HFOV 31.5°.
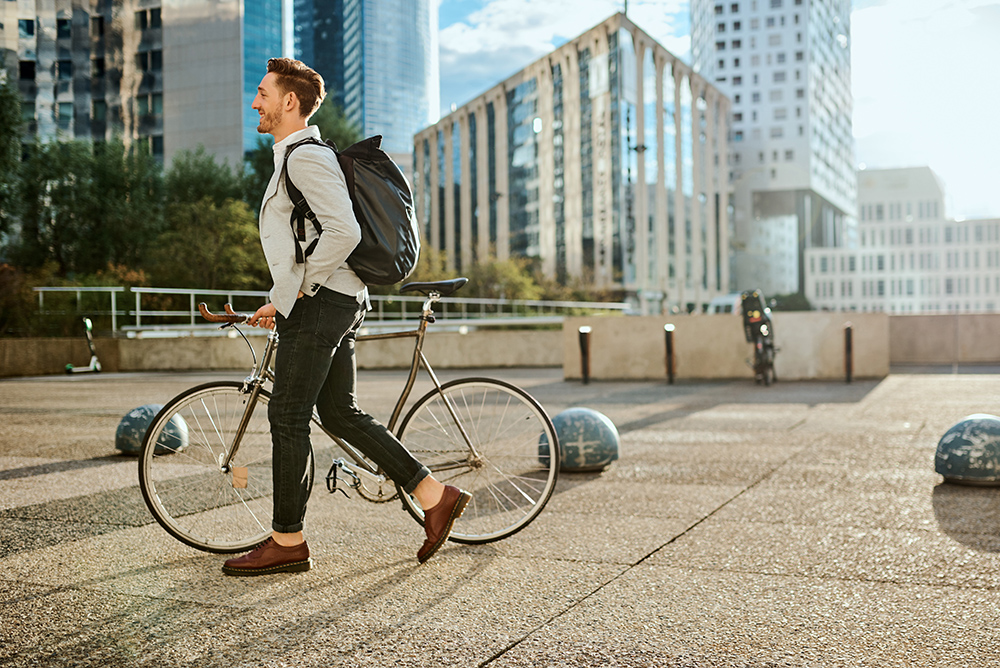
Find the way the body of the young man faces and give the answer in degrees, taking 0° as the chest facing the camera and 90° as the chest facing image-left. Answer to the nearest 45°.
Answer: approximately 90°

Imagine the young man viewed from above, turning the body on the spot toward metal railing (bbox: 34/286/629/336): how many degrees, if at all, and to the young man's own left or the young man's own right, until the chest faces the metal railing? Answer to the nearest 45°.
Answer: approximately 90° to the young man's own right

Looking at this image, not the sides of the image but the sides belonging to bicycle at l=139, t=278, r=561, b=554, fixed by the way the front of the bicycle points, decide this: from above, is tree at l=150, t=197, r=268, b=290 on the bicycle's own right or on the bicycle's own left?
on the bicycle's own right

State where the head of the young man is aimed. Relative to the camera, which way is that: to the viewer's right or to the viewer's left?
to the viewer's left

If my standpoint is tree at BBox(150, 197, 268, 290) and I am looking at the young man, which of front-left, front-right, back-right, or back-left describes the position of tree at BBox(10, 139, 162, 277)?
back-right

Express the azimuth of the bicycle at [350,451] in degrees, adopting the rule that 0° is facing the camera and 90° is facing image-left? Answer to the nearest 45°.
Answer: approximately 90°

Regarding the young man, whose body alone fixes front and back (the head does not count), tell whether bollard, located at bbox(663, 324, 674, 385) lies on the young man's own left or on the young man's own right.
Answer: on the young man's own right

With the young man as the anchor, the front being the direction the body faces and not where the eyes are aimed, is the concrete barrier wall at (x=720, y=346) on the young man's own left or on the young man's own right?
on the young man's own right

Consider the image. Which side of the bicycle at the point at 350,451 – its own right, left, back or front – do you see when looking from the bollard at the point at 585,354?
right

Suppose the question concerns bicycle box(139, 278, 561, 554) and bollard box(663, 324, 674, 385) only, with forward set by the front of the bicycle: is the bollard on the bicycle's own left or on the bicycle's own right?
on the bicycle's own right

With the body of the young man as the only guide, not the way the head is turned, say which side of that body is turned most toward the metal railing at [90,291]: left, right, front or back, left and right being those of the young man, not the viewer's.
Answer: right

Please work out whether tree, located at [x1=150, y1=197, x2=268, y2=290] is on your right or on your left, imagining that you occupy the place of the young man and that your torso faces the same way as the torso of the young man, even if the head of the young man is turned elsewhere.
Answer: on your right
